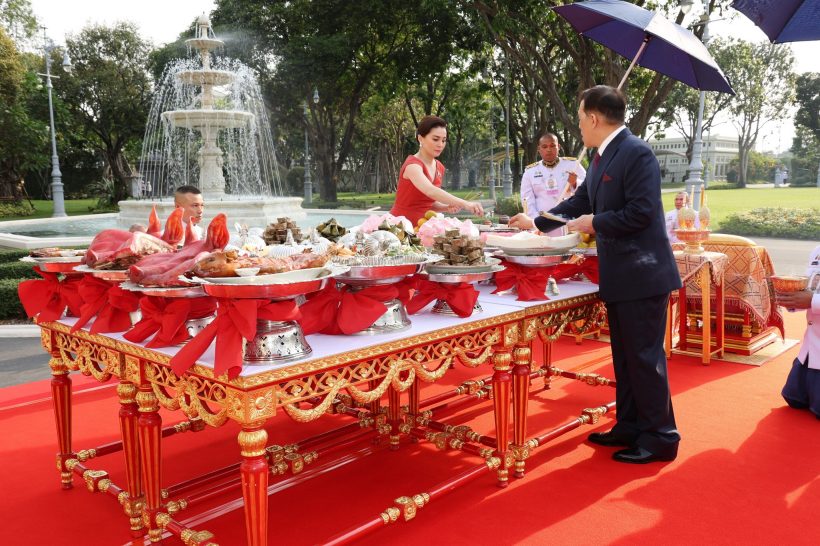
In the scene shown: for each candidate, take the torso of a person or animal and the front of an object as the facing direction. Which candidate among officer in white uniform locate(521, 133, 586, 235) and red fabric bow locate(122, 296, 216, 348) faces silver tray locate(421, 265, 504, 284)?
the officer in white uniform

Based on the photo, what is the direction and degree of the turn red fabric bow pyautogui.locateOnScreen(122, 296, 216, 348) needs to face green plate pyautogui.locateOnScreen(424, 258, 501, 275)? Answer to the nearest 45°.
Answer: approximately 135° to its left

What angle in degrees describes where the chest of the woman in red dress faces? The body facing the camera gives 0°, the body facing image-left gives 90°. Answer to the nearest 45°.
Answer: approximately 315°

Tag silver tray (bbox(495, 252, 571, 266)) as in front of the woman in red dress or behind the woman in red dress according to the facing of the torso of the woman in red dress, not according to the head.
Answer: in front

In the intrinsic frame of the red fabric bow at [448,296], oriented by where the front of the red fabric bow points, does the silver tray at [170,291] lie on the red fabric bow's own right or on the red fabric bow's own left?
on the red fabric bow's own right

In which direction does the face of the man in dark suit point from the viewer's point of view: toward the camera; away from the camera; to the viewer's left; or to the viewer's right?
to the viewer's left

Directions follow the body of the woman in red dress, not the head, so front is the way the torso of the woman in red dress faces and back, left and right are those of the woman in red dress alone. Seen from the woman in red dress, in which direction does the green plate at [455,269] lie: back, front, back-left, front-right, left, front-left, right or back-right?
front-right

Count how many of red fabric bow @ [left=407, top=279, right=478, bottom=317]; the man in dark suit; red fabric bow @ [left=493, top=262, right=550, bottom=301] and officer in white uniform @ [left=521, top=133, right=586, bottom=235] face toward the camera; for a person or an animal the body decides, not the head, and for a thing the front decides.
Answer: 3

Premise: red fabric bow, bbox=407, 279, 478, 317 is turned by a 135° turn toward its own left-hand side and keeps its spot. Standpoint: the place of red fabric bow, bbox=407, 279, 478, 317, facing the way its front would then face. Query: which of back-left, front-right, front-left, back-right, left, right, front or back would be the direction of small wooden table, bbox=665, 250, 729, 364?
front

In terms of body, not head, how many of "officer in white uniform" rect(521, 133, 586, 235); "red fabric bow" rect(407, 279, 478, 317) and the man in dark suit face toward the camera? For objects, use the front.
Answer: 2

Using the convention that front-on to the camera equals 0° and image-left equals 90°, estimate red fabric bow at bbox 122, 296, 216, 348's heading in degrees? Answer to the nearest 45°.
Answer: approximately 45°

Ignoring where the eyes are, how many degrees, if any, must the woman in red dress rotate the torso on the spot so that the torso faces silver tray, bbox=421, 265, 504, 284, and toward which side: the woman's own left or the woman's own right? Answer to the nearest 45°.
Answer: approximately 45° to the woman's own right

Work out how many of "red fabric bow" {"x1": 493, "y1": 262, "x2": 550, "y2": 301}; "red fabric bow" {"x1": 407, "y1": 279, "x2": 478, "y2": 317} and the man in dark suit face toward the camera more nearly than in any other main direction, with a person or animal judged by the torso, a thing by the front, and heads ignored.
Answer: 2

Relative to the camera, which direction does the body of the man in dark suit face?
to the viewer's left

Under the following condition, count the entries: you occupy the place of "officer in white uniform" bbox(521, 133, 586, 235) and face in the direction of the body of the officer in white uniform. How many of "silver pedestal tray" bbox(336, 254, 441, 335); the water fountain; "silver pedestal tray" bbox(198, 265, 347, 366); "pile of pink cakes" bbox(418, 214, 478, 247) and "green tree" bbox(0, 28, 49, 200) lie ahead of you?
3
